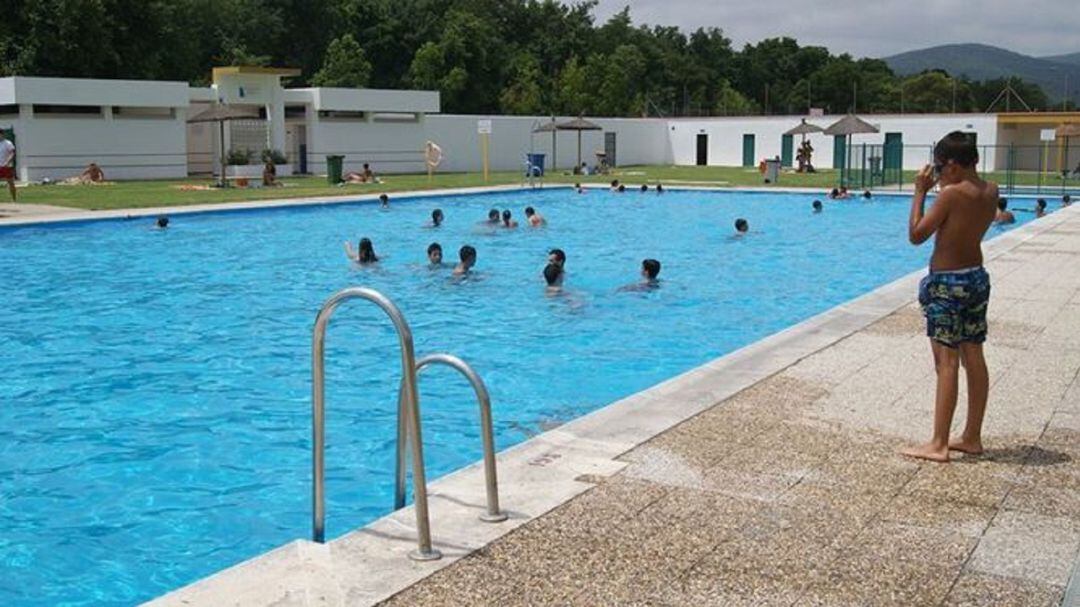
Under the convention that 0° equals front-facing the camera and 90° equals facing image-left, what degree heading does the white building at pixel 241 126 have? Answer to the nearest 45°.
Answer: approximately 0°

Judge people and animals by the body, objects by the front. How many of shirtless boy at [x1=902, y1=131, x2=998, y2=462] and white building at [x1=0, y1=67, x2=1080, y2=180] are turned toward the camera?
1

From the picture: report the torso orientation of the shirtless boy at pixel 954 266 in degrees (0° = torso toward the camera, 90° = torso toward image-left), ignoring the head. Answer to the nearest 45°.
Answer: approximately 135°

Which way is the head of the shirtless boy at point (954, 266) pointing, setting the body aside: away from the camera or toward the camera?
away from the camera

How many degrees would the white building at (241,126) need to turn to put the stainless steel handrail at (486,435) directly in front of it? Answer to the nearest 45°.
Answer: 0° — it already faces it
